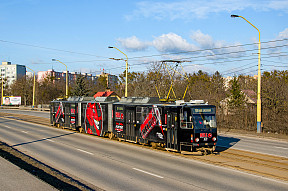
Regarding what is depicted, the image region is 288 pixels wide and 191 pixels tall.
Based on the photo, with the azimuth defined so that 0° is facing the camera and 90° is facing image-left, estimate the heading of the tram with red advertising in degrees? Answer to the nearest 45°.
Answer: approximately 315°
